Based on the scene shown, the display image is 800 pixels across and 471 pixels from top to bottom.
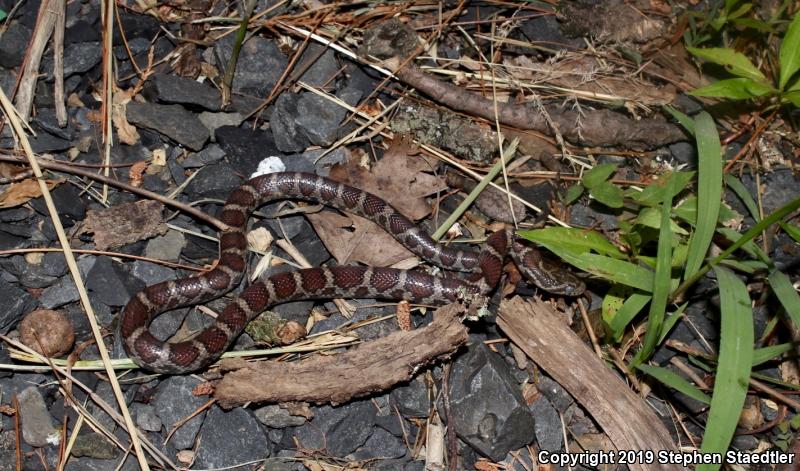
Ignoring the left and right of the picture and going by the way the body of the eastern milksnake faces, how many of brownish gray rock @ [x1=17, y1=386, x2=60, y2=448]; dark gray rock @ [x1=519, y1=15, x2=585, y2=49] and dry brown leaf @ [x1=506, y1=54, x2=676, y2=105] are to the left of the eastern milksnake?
2

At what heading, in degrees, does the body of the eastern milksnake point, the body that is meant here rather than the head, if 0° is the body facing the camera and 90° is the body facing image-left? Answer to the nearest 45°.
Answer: approximately 315°

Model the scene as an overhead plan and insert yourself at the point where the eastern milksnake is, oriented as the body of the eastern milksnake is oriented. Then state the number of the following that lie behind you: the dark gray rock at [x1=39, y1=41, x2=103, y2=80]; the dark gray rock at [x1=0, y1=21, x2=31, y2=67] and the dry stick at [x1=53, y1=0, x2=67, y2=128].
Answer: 3

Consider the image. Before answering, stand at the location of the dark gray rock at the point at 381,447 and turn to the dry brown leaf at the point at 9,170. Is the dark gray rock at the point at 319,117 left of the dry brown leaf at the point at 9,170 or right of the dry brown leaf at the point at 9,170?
right

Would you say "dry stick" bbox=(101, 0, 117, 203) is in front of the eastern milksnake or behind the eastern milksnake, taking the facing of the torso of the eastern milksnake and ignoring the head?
behind

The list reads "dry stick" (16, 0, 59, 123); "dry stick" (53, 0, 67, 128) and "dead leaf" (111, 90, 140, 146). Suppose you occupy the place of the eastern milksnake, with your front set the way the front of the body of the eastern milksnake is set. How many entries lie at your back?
3

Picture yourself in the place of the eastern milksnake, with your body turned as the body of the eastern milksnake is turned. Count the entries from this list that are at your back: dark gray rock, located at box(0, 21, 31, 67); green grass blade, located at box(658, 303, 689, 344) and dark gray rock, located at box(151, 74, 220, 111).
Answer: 2

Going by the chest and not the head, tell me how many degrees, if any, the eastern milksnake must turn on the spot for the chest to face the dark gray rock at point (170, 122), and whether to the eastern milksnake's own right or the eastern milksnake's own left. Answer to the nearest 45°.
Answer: approximately 180°

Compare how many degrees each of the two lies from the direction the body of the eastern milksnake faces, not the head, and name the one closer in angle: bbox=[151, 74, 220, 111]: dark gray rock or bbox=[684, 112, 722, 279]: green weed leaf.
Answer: the green weed leaf

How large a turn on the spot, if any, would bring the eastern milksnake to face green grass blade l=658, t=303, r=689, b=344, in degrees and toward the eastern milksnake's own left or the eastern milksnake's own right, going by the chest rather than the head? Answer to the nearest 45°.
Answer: approximately 45° to the eastern milksnake's own left

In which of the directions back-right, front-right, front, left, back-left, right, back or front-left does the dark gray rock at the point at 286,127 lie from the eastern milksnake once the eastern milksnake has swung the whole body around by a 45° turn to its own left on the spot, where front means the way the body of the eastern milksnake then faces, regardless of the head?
left

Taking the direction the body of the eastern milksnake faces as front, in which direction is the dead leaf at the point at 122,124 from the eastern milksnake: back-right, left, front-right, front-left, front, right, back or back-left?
back
